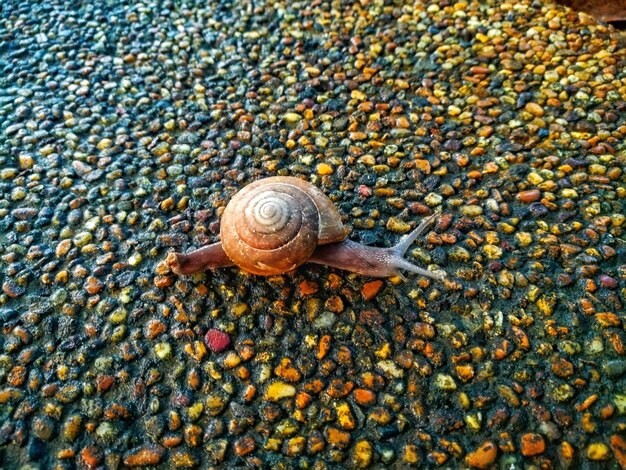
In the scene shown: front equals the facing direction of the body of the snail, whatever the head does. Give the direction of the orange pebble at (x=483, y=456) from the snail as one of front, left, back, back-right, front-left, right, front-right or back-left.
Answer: front-right

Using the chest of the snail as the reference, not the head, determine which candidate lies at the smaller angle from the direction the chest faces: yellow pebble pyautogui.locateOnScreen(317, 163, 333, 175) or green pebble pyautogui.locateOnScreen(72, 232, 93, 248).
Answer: the yellow pebble

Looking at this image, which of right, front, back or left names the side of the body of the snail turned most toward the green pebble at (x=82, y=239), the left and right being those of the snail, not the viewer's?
back

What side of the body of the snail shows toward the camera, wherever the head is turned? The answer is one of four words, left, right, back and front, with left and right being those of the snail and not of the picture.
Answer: right

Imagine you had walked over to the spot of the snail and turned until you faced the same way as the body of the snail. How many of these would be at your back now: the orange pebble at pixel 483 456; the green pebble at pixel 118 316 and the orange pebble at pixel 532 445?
1

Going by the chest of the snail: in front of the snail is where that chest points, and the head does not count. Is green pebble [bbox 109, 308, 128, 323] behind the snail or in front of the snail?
behind
